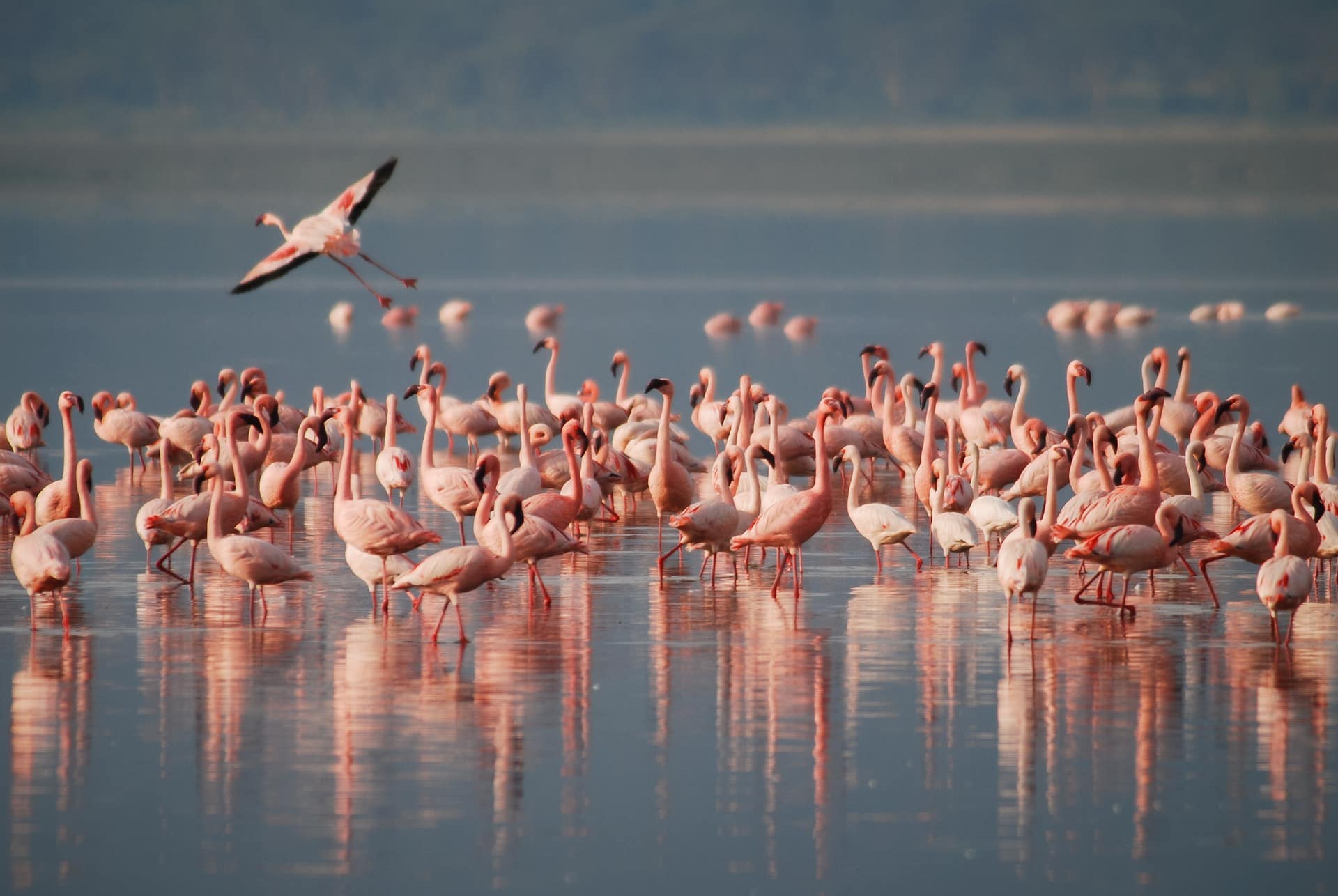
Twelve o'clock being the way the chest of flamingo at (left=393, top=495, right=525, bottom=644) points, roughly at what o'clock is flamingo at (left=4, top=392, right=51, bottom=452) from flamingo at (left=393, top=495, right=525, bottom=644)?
flamingo at (left=4, top=392, right=51, bottom=452) is roughly at 8 o'clock from flamingo at (left=393, top=495, right=525, bottom=644).

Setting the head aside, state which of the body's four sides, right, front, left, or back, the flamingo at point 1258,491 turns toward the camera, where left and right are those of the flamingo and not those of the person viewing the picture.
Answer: left

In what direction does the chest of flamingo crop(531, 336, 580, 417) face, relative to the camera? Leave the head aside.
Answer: to the viewer's left

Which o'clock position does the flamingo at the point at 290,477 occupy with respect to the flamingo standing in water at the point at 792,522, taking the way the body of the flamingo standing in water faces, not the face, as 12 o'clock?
The flamingo is roughly at 7 o'clock from the flamingo standing in water.

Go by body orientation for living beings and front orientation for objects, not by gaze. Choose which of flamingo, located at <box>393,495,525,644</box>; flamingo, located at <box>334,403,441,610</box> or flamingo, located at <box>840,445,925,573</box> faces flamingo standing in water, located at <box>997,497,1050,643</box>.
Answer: flamingo, located at <box>393,495,525,644</box>

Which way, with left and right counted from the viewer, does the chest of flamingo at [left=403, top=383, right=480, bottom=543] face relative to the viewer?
facing to the left of the viewer

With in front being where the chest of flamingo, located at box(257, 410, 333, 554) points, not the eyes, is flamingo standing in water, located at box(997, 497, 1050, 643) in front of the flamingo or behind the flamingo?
in front

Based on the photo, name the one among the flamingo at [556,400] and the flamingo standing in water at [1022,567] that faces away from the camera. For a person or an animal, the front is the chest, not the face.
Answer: the flamingo standing in water

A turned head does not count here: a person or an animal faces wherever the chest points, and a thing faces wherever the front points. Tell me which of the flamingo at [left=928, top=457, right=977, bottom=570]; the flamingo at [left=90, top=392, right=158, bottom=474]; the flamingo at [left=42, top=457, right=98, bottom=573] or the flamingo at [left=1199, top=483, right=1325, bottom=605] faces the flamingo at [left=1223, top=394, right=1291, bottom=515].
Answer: the flamingo at [left=42, top=457, right=98, bottom=573]

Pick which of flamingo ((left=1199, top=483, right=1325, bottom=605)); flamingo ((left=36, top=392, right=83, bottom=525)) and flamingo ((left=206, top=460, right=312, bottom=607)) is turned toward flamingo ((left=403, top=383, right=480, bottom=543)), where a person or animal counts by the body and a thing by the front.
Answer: flamingo ((left=36, top=392, right=83, bottom=525))

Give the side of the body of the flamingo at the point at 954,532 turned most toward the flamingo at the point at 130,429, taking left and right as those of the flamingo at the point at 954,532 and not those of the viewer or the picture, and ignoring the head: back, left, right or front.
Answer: front

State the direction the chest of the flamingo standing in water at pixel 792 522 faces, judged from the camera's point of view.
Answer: to the viewer's right

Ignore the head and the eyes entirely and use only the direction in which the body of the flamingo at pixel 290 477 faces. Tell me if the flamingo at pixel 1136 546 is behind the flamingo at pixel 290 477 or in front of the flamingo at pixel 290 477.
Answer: in front

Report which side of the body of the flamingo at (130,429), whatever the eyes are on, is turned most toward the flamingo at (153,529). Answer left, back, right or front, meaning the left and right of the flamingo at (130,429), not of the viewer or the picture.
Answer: left

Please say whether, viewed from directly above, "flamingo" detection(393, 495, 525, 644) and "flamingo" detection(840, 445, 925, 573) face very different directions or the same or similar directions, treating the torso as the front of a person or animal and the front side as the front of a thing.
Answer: very different directions

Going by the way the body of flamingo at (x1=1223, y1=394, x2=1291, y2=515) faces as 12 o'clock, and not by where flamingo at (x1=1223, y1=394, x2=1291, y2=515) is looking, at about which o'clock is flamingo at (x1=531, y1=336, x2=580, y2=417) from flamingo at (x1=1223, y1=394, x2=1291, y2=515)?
flamingo at (x1=531, y1=336, x2=580, y2=417) is roughly at 1 o'clock from flamingo at (x1=1223, y1=394, x2=1291, y2=515).

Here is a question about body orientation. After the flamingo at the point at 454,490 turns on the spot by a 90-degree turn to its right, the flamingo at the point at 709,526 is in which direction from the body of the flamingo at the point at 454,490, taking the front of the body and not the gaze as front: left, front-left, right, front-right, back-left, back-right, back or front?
back-right

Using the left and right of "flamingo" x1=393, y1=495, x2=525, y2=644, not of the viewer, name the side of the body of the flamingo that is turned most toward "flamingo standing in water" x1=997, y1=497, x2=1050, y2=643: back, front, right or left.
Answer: front

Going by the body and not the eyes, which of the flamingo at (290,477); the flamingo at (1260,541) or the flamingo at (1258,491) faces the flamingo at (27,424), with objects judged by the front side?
the flamingo at (1258,491)
